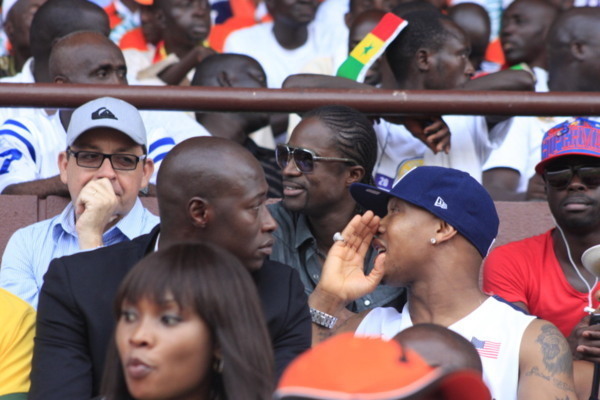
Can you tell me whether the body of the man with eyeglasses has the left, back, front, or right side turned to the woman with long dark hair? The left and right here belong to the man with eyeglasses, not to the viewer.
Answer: front

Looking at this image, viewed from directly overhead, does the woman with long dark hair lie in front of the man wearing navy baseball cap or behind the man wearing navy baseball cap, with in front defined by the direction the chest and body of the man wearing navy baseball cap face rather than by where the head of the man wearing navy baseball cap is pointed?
in front

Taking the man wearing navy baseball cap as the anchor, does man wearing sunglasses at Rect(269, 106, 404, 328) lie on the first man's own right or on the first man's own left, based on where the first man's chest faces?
on the first man's own right

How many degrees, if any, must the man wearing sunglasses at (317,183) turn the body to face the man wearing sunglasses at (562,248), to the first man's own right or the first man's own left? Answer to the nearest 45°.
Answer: approximately 135° to the first man's own left

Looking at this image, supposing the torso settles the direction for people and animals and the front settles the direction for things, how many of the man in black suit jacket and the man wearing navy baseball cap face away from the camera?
0

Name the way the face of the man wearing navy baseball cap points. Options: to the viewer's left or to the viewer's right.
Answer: to the viewer's left

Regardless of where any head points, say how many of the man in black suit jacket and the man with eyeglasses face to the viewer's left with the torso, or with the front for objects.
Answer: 0

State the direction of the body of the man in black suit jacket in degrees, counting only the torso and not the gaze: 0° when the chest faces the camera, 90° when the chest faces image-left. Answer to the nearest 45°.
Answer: approximately 315°

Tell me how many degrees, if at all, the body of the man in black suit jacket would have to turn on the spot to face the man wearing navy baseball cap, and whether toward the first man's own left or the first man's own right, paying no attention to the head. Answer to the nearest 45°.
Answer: approximately 45° to the first man's own left

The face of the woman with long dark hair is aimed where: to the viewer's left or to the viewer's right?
to the viewer's left

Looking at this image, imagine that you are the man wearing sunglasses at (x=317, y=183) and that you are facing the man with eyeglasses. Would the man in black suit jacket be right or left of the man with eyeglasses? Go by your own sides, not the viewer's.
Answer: left

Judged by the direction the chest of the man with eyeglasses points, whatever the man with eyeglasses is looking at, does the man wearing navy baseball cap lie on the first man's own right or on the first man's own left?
on the first man's own left

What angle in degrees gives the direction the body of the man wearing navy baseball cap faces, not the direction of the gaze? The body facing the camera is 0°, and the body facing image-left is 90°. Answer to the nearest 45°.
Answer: approximately 45°
